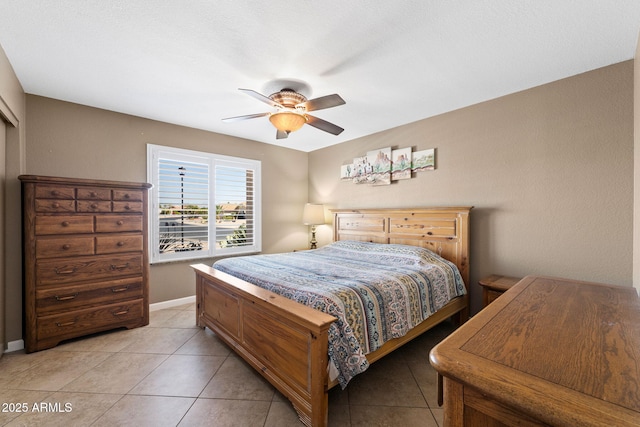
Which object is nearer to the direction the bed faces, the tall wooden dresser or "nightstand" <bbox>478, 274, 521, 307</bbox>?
the tall wooden dresser

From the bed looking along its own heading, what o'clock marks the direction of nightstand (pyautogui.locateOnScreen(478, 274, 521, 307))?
The nightstand is roughly at 7 o'clock from the bed.

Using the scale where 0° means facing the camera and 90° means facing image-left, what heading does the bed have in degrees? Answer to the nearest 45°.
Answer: approximately 45°

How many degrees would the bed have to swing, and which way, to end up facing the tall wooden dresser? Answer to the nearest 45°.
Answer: approximately 45° to its right

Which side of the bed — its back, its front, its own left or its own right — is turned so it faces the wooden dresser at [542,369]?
left

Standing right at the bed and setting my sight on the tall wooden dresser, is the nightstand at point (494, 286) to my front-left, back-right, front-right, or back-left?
back-right

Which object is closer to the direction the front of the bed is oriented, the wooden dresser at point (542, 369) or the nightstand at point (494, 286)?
the wooden dresser
